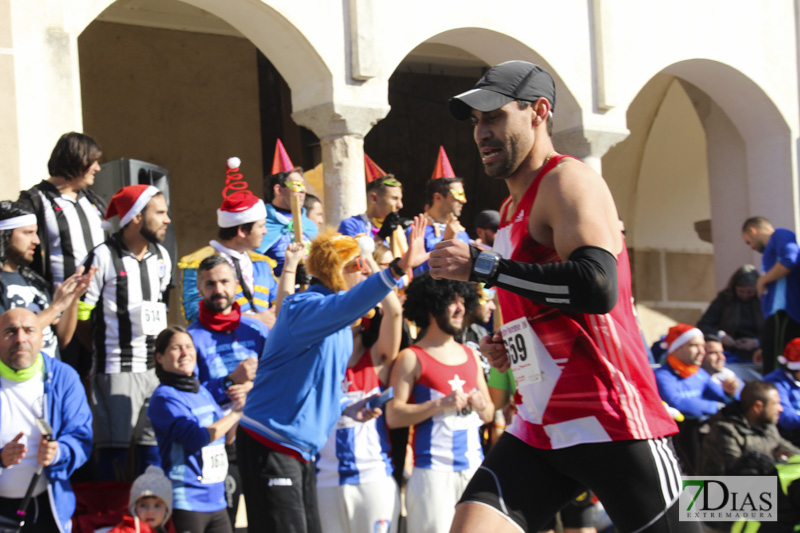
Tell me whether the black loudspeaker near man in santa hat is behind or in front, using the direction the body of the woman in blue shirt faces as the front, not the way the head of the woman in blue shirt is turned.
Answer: behind

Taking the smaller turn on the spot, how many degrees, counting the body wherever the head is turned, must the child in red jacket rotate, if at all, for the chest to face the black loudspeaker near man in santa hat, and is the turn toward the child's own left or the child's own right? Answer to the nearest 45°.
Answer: approximately 180°

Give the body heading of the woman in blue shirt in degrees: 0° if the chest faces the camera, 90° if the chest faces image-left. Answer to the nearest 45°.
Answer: approximately 315°

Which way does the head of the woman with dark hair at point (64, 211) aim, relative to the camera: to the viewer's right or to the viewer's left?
to the viewer's right

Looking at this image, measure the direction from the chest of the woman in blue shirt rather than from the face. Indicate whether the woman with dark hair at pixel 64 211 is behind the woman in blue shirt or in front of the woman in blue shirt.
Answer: behind
